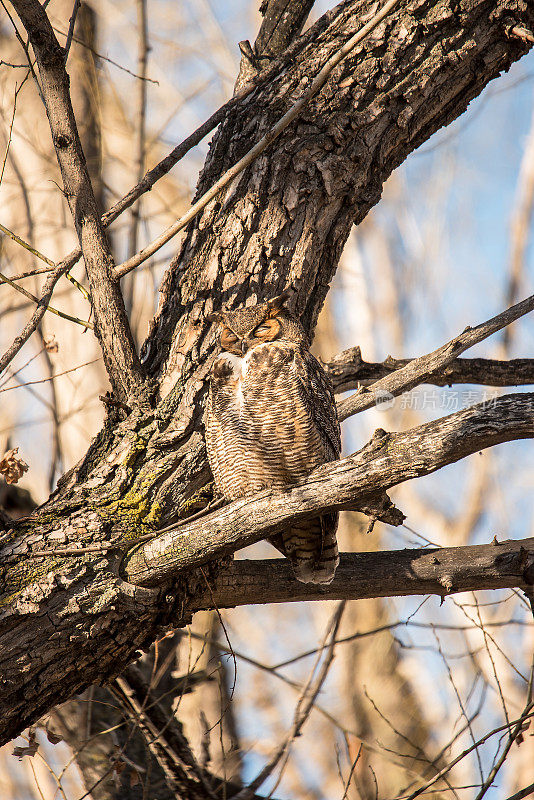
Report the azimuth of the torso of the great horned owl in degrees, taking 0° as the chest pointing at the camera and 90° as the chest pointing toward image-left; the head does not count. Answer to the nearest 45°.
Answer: approximately 45°
